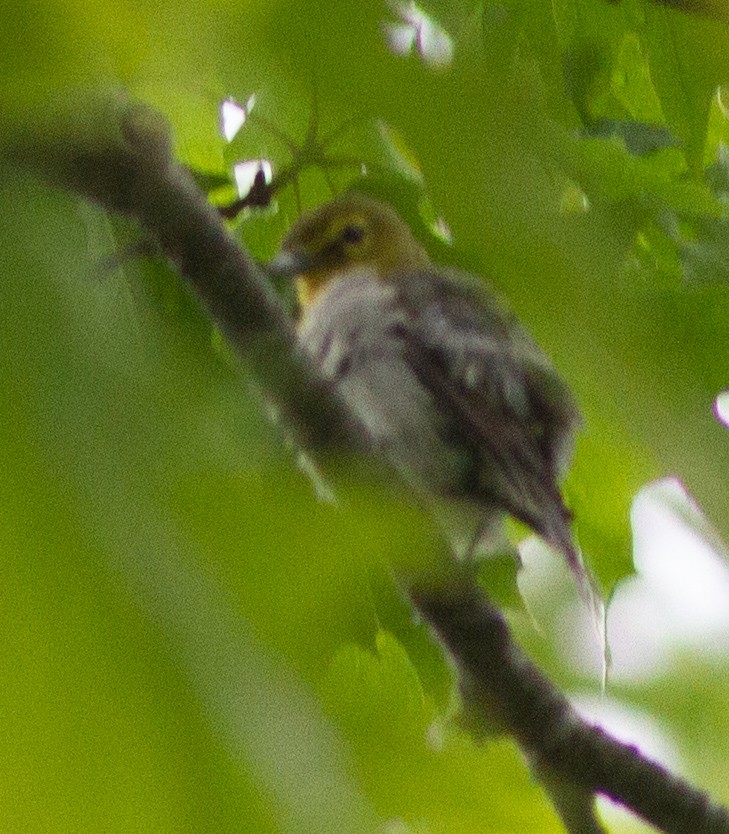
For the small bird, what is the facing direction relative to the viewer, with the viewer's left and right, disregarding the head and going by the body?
facing to the left of the viewer
